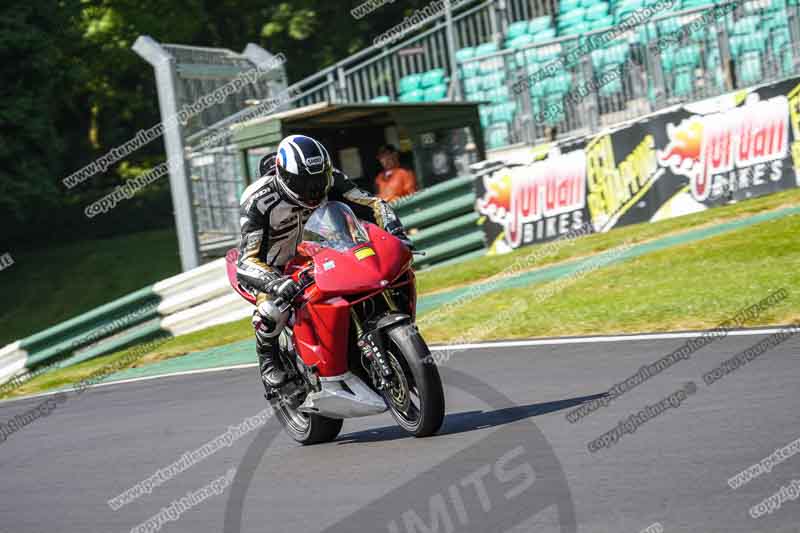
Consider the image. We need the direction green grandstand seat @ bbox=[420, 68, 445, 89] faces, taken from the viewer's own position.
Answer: facing the viewer and to the left of the viewer

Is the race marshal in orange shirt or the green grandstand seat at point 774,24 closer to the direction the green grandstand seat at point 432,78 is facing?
the race marshal in orange shirt

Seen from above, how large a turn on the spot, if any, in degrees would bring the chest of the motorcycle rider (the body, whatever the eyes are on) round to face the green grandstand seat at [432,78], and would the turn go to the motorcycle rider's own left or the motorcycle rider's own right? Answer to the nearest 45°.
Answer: approximately 135° to the motorcycle rider's own left

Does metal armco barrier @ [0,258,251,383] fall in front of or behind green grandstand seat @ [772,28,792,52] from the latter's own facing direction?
in front

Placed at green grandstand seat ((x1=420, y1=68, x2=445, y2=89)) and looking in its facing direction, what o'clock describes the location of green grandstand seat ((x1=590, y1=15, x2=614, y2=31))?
green grandstand seat ((x1=590, y1=15, x2=614, y2=31)) is roughly at 9 o'clock from green grandstand seat ((x1=420, y1=68, x2=445, y2=89)).

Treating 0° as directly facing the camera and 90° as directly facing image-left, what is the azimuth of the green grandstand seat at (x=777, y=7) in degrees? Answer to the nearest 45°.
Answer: approximately 45°

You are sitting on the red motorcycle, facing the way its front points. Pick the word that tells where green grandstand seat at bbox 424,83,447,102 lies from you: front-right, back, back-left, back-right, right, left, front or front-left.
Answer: back-left

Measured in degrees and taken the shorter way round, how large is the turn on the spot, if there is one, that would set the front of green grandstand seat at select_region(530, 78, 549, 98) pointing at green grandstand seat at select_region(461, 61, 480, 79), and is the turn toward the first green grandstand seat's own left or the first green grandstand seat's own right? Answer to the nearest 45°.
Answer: approximately 90° to the first green grandstand seat's own right

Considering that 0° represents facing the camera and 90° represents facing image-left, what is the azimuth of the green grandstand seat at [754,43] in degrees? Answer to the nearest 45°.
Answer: approximately 45°

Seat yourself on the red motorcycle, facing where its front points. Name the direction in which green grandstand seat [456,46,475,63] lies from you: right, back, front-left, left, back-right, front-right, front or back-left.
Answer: back-left

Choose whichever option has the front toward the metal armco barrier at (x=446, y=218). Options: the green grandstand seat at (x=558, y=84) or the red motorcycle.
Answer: the green grandstand seat

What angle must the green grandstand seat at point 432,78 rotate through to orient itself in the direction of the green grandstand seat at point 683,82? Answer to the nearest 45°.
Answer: approximately 90° to its left

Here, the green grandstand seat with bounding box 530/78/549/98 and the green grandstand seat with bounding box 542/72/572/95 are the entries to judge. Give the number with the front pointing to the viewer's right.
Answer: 0

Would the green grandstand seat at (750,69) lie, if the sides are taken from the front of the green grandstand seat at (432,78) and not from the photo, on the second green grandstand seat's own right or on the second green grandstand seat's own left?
on the second green grandstand seat's own left
